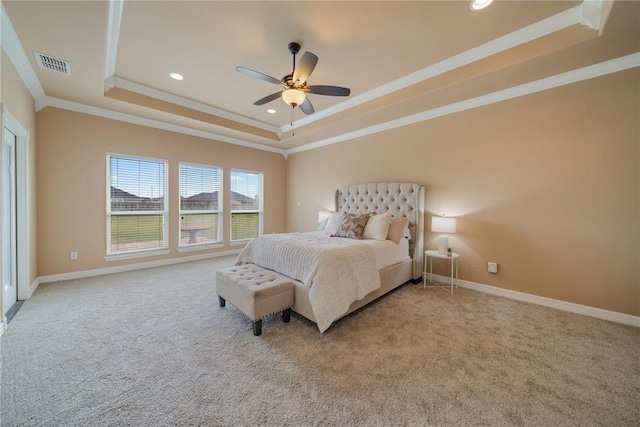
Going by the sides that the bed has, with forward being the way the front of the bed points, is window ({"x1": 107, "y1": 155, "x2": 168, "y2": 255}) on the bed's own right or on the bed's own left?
on the bed's own right

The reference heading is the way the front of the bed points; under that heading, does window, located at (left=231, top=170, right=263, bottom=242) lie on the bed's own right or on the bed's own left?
on the bed's own right

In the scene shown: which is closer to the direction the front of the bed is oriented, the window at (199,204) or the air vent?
the air vent

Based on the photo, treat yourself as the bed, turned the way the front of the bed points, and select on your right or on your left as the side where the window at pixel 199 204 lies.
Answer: on your right

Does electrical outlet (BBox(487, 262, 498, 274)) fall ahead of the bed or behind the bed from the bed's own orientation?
behind

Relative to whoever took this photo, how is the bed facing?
facing the viewer and to the left of the viewer
